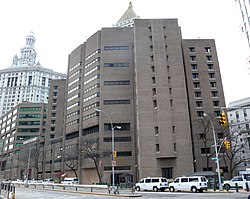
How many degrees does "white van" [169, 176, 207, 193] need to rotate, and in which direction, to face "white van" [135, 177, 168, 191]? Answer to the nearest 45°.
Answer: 0° — it already faces it

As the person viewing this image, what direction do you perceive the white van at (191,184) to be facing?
facing away from the viewer and to the left of the viewer
